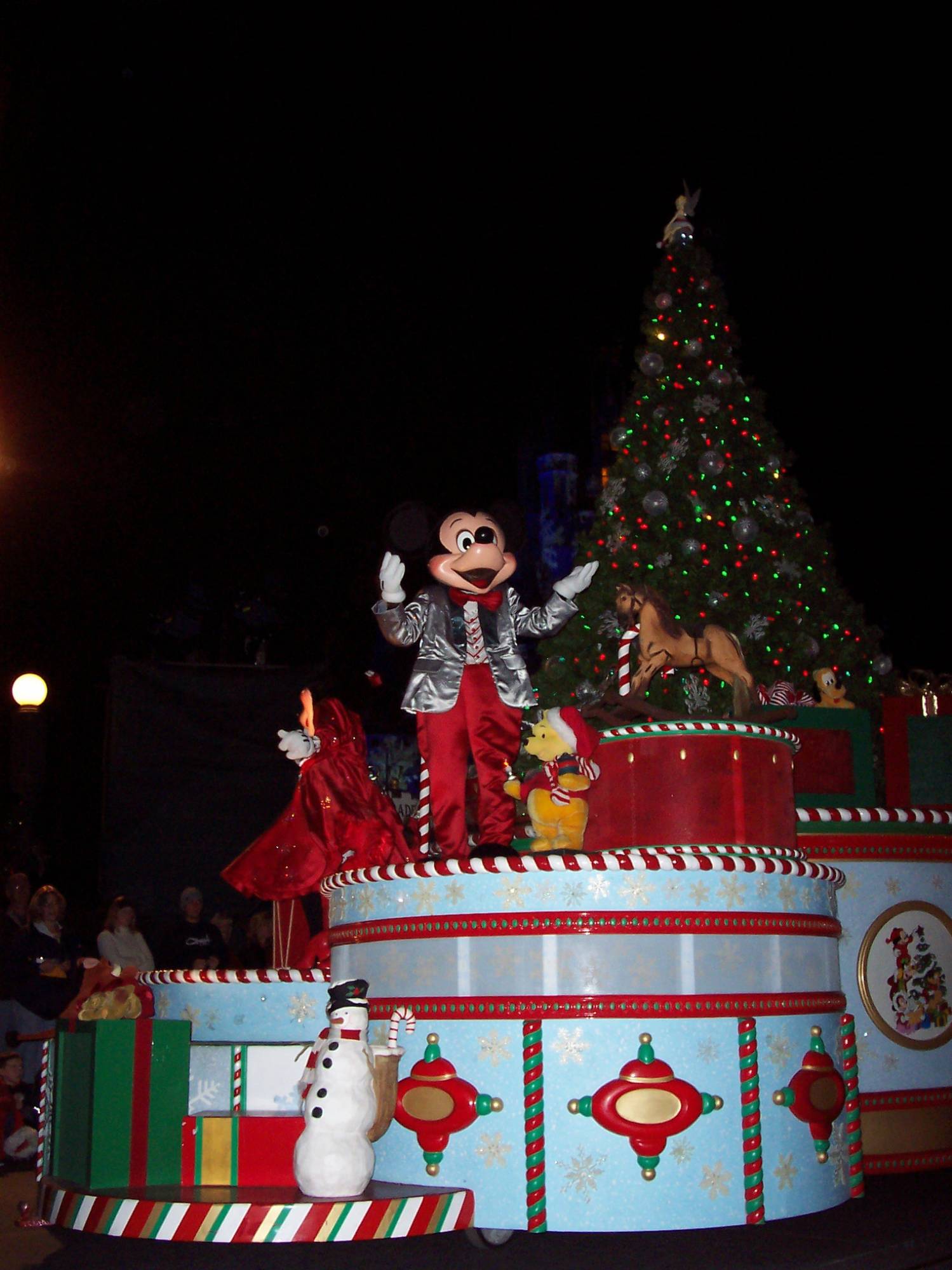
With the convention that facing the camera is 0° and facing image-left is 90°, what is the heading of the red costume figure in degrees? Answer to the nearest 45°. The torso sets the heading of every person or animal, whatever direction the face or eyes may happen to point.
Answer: approximately 90°

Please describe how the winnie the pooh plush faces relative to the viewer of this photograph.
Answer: facing the viewer and to the left of the viewer

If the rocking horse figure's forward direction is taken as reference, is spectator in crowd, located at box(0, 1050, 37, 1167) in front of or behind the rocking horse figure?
in front

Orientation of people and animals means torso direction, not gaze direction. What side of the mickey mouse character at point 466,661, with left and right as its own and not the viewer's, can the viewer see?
front

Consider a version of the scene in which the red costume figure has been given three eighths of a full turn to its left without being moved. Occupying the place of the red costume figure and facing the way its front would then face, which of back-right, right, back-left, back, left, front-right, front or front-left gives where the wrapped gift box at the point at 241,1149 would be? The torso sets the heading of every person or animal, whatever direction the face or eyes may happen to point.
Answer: front-right

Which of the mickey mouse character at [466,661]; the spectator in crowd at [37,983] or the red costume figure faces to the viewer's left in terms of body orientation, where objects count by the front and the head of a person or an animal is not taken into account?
the red costume figure

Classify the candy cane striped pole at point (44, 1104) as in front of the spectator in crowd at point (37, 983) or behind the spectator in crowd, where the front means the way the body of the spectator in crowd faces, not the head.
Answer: in front

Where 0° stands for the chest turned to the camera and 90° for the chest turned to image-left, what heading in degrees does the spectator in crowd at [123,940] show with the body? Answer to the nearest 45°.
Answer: approximately 0°

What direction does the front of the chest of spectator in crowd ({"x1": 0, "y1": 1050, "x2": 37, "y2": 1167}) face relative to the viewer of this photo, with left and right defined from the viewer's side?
facing the viewer and to the right of the viewer

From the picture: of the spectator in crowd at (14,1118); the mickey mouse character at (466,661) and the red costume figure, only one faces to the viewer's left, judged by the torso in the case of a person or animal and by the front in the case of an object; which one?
the red costume figure

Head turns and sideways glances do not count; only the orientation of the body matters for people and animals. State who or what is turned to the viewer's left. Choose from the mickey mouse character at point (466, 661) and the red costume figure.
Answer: the red costume figure

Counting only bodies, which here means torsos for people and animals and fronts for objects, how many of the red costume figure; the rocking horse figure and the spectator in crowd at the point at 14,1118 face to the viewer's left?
2

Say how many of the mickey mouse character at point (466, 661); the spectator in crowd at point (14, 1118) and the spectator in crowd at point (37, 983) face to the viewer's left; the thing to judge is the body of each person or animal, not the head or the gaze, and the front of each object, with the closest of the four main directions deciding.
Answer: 0

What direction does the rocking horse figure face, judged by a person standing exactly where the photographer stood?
facing to the left of the viewer
